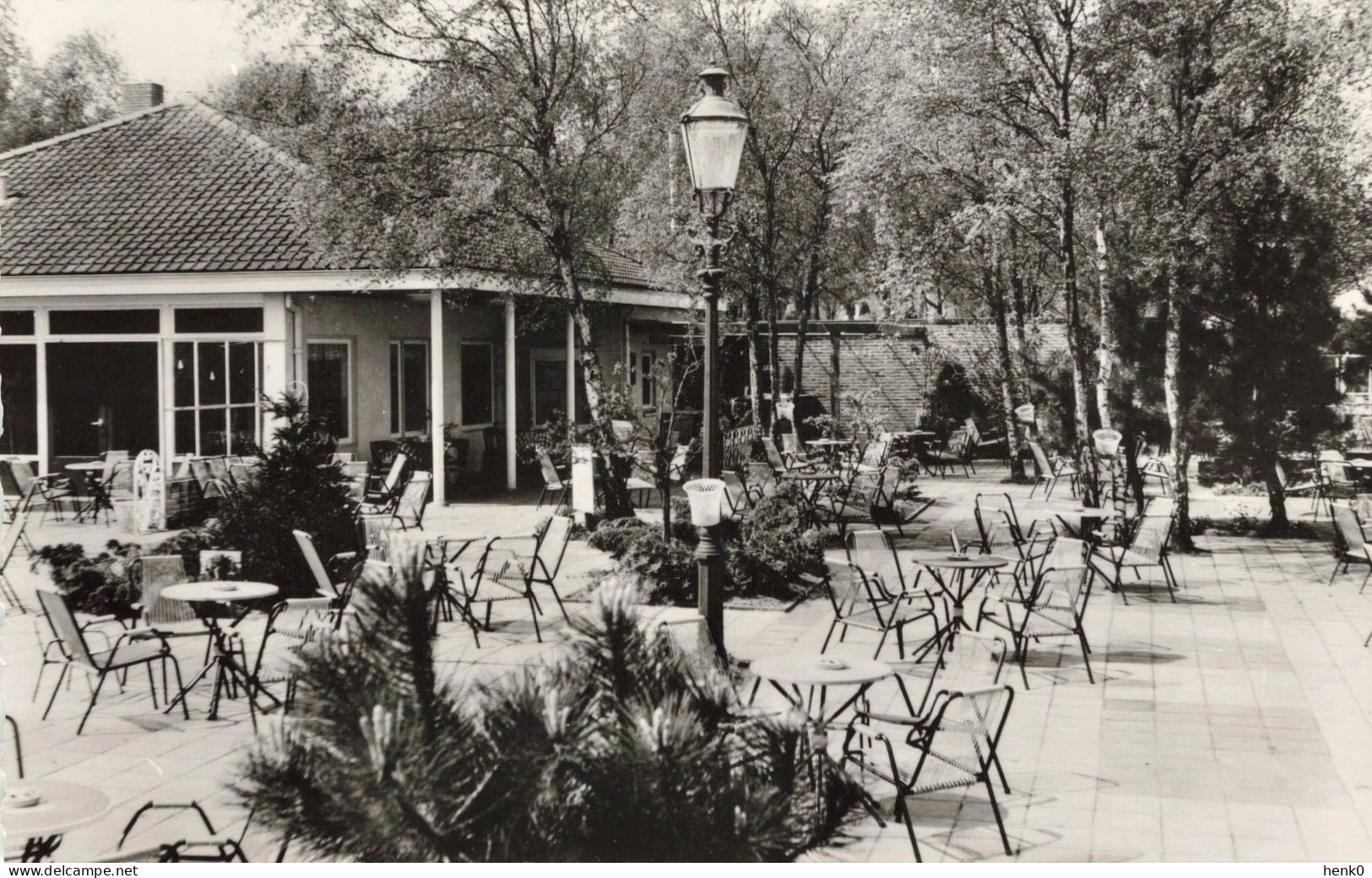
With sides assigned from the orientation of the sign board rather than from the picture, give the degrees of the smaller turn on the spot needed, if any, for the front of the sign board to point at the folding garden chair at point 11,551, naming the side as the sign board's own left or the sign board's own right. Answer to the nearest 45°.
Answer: approximately 45° to the sign board's own right

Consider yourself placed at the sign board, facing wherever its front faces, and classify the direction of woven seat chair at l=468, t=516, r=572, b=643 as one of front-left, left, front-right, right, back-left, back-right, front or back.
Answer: front

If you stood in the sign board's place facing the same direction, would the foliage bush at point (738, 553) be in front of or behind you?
in front

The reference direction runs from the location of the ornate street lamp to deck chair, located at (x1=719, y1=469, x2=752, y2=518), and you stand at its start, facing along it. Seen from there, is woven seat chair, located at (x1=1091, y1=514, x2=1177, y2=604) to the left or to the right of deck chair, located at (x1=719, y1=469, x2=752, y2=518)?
right

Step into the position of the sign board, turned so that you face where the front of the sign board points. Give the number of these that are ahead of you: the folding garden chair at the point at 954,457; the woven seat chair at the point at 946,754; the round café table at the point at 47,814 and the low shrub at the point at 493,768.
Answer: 3

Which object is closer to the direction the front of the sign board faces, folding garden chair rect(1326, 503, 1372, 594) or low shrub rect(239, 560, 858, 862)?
the low shrub

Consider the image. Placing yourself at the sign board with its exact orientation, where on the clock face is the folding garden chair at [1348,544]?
The folding garden chair is roughly at 10 o'clock from the sign board.

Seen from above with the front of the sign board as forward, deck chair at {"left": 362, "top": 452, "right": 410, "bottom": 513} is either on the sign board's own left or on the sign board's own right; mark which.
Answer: on the sign board's own right

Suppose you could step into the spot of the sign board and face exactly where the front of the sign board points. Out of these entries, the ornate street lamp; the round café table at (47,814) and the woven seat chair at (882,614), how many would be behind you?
0

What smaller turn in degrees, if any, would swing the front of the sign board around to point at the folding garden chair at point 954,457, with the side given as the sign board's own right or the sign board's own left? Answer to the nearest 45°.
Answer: approximately 135° to the sign board's own left

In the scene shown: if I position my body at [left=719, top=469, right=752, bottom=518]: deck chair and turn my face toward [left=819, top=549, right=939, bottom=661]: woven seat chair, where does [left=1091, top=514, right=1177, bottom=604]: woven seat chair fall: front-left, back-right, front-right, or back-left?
front-left

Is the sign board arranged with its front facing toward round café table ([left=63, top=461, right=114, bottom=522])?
no

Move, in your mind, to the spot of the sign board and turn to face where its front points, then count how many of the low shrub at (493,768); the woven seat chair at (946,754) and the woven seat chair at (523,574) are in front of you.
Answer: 3

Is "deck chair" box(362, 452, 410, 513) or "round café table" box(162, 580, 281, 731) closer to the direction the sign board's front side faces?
the round café table

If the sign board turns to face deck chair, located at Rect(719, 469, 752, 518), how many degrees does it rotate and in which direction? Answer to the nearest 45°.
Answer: approximately 90° to its left

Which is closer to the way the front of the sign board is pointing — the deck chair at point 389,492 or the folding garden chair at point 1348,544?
the folding garden chair

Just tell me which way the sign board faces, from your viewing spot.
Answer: facing the viewer

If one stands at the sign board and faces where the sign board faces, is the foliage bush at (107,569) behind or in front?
in front

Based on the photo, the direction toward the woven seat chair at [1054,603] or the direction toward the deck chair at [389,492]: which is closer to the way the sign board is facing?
the woven seat chair
